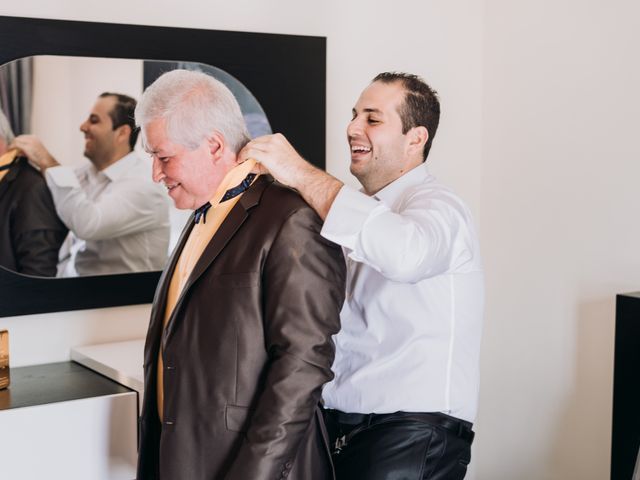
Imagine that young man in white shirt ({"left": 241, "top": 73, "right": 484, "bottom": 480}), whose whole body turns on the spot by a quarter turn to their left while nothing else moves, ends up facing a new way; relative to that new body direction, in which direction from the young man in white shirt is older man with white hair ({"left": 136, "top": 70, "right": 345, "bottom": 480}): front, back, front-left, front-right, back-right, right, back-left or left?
front-right

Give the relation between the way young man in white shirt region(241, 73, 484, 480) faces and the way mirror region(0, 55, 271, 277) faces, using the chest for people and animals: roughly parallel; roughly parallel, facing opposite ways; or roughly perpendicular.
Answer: roughly perpendicular

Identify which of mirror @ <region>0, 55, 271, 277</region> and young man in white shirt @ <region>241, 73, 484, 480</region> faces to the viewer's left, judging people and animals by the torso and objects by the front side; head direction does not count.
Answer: the young man in white shirt

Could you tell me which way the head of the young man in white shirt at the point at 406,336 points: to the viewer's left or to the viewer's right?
to the viewer's left

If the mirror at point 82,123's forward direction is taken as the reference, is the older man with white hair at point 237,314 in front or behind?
in front

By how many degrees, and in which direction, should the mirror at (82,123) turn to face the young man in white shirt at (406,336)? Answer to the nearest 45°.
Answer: approximately 45° to its left

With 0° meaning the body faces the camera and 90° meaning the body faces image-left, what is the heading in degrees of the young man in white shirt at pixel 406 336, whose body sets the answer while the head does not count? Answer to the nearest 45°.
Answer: approximately 90°

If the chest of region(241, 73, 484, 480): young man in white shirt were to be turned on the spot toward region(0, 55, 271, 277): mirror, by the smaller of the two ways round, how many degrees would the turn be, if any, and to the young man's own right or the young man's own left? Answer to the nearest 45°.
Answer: approximately 45° to the young man's own right

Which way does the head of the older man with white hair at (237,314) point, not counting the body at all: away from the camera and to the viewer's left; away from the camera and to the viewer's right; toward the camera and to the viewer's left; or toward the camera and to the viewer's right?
toward the camera and to the viewer's left

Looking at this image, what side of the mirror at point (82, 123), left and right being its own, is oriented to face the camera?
front

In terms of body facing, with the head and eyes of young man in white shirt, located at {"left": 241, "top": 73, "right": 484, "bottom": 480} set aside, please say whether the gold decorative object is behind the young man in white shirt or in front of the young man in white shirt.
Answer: in front

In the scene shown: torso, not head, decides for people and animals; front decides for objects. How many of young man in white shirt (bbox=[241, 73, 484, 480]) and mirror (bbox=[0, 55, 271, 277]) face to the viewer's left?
1
